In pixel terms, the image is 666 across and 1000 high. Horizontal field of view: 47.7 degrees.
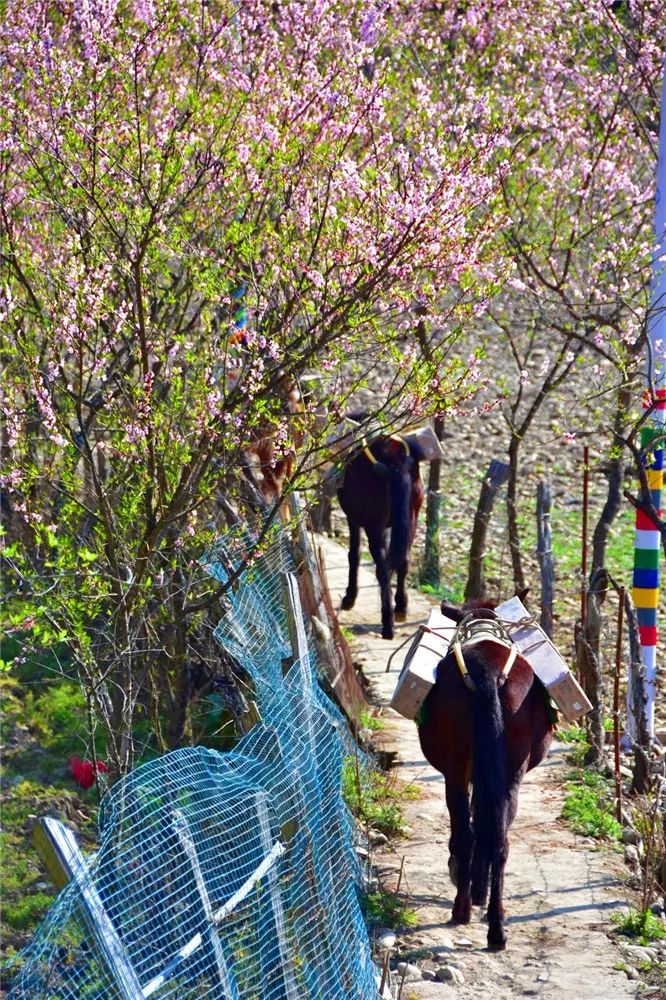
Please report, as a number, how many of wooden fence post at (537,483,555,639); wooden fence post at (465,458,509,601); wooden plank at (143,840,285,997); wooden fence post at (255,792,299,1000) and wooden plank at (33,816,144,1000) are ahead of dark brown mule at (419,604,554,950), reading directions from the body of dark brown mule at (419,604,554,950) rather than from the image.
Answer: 2

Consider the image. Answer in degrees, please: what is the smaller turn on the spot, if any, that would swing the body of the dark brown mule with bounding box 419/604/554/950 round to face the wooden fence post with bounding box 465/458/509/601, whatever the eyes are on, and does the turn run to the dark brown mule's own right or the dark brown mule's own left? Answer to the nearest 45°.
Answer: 0° — it already faces it

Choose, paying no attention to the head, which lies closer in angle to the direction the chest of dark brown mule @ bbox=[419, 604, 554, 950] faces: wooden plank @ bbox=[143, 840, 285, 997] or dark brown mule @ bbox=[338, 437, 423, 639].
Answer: the dark brown mule

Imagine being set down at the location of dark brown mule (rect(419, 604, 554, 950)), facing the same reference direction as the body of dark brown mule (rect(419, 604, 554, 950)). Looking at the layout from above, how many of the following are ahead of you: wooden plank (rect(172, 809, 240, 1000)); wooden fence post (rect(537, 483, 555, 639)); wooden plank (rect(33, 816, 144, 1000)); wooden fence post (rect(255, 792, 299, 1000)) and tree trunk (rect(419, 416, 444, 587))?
2

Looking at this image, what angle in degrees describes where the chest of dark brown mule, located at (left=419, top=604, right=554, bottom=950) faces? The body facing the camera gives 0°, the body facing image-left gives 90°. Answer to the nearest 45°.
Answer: approximately 180°

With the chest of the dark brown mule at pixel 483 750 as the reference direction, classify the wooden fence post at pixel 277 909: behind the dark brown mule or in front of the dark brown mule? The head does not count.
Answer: behind

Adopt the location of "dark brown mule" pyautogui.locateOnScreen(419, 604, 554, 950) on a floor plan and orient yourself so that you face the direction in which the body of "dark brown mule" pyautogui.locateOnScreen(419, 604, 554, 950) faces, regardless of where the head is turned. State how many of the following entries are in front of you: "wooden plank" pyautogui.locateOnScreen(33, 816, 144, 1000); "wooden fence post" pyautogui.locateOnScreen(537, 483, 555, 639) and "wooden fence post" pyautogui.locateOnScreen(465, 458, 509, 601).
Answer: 2

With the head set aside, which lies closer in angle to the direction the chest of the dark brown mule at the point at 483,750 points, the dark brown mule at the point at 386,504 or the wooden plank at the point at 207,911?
the dark brown mule

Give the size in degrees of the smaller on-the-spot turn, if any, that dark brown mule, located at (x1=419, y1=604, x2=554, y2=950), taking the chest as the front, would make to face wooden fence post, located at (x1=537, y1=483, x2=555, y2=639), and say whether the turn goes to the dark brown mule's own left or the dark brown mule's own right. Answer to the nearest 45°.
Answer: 0° — it already faces it
